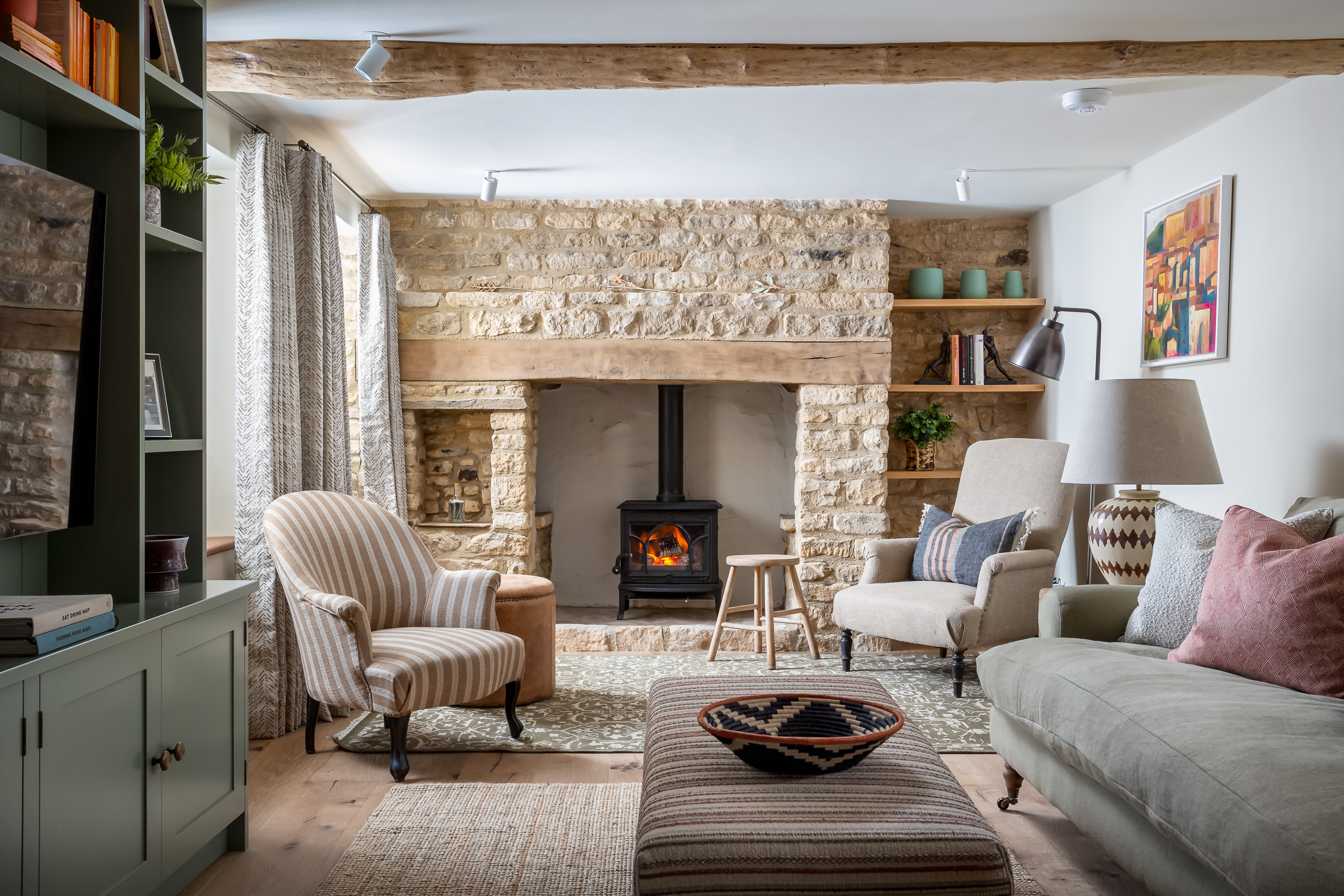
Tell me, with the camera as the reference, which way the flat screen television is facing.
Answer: facing the viewer and to the right of the viewer

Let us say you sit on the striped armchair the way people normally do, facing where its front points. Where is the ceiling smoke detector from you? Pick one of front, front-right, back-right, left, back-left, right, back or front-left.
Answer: front-left

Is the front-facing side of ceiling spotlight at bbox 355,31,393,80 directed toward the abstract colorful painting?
no

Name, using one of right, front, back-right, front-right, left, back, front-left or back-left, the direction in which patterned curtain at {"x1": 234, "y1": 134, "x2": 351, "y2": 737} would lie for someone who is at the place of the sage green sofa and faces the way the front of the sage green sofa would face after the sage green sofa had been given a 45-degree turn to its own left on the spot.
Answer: right

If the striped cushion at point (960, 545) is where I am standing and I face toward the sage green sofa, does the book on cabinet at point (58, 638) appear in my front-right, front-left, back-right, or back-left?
front-right

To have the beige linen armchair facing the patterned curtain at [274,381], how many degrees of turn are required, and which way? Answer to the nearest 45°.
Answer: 0° — it already faces it

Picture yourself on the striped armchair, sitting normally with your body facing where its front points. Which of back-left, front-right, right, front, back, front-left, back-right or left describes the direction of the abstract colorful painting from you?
front-left

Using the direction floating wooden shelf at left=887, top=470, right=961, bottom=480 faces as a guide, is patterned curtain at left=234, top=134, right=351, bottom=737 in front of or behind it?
in front

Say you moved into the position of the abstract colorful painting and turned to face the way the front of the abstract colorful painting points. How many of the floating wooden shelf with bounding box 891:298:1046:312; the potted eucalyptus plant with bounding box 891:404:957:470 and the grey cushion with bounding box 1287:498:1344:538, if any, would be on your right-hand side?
2

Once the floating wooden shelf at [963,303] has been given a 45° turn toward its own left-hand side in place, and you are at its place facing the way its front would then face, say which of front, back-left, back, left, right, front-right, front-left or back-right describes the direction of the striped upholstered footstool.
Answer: front-right

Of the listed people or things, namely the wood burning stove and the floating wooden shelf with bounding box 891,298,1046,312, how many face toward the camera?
2

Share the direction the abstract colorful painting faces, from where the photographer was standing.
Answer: facing the viewer and to the left of the viewer

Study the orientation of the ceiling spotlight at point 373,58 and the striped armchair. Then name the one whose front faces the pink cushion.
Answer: the striped armchair

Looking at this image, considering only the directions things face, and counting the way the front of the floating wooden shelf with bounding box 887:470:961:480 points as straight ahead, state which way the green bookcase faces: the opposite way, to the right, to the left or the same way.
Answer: to the left

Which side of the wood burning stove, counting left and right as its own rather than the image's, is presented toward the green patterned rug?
front

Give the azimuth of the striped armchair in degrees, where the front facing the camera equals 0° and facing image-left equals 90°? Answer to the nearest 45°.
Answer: approximately 315°

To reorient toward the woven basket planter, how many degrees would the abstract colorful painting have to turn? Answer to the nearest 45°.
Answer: approximately 90° to its right

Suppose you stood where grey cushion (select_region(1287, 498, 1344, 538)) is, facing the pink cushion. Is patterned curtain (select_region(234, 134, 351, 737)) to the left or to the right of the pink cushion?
right

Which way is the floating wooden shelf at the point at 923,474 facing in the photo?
toward the camera

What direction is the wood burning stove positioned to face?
toward the camera

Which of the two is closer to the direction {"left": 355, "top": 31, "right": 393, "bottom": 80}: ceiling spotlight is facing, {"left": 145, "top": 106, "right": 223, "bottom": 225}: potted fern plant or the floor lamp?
the potted fern plant

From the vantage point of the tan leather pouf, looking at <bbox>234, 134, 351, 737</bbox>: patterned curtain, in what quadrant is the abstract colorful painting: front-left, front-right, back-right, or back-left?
back-left

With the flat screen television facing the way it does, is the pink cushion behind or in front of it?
in front
